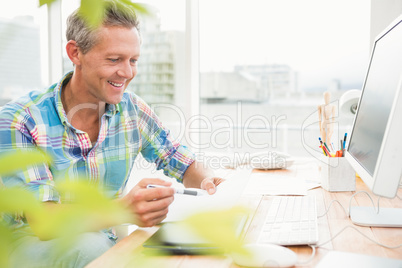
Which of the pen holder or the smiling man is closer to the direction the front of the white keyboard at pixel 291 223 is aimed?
the smiling man

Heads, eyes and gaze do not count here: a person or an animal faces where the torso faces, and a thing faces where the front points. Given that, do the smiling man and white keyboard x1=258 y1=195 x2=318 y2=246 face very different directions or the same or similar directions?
very different directions

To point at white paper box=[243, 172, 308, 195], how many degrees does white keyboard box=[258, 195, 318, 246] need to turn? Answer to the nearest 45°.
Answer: approximately 90° to its right

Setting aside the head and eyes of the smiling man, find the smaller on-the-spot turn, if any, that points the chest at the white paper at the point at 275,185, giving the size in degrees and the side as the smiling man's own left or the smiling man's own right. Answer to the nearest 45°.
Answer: approximately 45° to the smiling man's own left

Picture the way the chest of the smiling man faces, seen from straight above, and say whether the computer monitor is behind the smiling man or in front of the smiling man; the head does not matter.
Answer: in front

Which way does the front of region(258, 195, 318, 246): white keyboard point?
to the viewer's left

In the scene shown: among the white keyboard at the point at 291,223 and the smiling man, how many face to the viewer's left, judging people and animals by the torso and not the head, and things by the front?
1

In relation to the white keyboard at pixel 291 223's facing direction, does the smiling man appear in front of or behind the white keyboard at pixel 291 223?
in front

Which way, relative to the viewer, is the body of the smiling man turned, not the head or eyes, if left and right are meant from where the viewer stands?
facing the viewer and to the right of the viewer

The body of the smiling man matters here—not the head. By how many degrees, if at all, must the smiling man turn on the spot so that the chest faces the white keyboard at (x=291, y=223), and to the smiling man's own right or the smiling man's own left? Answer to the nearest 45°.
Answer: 0° — they already face it

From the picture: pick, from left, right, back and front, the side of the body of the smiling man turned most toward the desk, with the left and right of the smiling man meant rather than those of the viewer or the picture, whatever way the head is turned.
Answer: front

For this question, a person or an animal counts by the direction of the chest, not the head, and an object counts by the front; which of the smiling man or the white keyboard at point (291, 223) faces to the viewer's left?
the white keyboard

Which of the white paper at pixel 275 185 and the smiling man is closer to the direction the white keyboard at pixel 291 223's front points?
the smiling man
